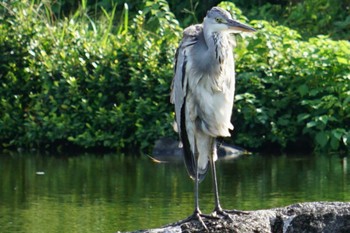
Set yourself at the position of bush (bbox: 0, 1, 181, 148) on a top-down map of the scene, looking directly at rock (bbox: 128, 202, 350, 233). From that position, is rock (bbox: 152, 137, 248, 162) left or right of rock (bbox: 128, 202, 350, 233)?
left

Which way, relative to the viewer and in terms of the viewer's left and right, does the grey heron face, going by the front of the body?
facing the viewer and to the right of the viewer

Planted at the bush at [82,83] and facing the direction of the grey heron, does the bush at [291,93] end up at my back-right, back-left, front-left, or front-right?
front-left

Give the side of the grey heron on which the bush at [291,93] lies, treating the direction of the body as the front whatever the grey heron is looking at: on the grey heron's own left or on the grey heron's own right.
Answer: on the grey heron's own left

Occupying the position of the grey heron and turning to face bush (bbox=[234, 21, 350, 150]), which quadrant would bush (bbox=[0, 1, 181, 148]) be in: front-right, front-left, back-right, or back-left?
front-left

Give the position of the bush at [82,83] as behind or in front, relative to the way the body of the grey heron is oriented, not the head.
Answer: behind

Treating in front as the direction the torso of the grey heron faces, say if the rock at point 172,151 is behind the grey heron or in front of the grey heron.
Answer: behind
